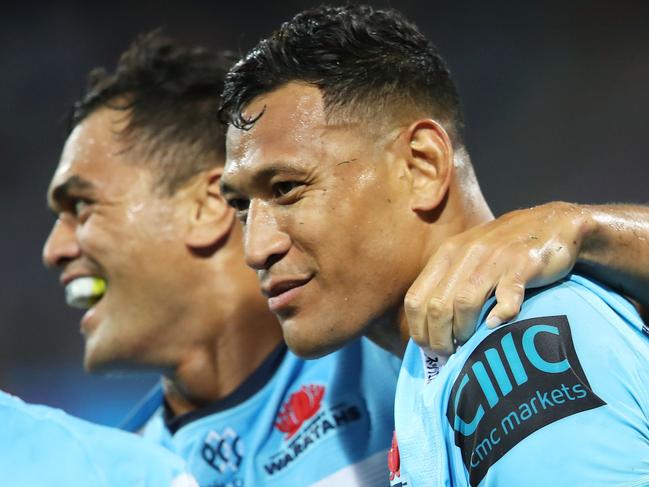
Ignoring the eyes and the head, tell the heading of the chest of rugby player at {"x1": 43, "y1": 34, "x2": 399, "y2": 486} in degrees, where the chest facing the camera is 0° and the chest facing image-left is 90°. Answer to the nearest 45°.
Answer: approximately 45°

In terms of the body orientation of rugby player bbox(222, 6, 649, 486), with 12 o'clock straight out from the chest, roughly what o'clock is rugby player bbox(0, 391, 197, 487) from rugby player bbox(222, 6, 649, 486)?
rugby player bbox(0, 391, 197, 487) is roughly at 12 o'clock from rugby player bbox(222, 6, 649, 486).

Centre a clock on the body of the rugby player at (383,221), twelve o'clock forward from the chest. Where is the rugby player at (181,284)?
the rugby player at (181,284) is roughly at 3 o'clock from the rugby player at (383,221).

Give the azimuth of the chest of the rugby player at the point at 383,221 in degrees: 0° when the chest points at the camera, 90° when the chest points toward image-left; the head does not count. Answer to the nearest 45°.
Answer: approximately 45°

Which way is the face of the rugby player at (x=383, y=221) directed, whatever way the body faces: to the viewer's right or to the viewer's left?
to the viewer's left
